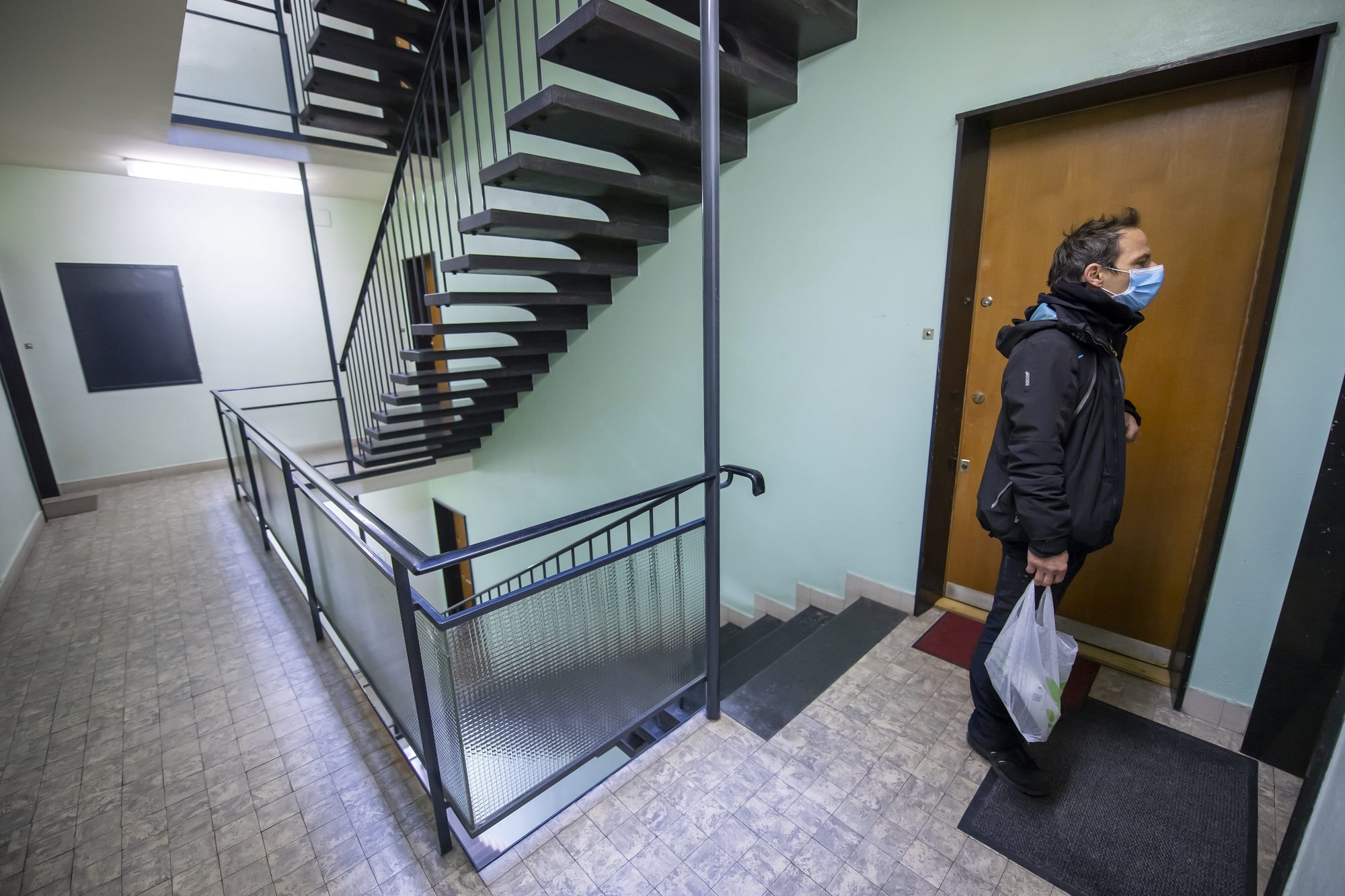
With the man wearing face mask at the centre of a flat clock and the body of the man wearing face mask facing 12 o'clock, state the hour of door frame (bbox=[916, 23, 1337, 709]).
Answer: The door frame is roughly at 10 o'clock from the man wearing face mask.

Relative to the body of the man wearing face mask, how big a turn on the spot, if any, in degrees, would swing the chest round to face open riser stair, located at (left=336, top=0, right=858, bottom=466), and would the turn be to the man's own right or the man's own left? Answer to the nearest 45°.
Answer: approximately 180°

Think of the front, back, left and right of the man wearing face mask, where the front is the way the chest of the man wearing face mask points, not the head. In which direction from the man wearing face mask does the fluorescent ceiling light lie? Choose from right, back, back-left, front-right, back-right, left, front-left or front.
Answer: back

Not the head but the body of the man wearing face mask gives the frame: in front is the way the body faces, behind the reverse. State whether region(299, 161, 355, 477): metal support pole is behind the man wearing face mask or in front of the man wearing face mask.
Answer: behind

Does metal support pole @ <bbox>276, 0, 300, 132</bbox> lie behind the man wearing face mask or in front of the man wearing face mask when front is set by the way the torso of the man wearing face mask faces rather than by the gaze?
behind

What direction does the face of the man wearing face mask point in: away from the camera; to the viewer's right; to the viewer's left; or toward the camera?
to the viewer's right

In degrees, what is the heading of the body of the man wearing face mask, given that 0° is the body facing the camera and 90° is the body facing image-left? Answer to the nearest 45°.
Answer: approximately 270°

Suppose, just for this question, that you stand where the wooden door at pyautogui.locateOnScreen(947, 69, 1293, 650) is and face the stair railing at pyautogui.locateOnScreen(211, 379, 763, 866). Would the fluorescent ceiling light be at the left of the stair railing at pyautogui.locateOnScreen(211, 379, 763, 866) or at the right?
right

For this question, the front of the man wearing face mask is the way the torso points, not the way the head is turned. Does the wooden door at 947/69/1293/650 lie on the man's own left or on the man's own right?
on the man's own left

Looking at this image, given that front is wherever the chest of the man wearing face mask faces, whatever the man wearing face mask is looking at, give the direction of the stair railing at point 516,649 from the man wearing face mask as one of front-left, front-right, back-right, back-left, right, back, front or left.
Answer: back-right
